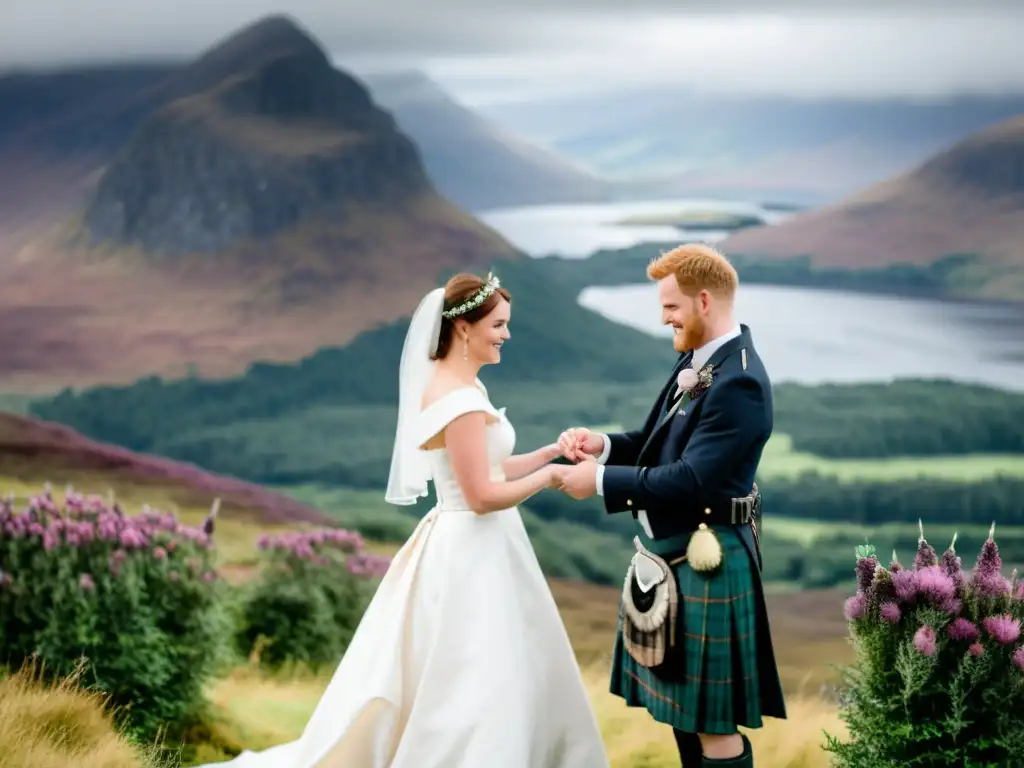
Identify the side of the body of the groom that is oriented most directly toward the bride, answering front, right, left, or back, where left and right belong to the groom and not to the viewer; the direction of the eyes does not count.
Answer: front

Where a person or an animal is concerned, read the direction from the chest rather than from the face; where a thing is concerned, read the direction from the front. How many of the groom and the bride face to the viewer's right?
1

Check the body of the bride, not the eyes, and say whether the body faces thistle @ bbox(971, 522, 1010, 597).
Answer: yes

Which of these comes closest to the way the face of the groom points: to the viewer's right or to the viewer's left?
to the viewer's left

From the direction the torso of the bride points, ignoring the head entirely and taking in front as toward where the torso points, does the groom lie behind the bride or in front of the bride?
in front

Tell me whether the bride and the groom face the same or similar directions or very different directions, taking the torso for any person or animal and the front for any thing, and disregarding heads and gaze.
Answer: very different directions

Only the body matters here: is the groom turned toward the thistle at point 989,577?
no

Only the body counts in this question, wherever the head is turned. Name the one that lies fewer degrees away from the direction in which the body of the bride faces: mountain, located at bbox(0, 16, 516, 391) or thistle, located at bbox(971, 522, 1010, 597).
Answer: the thistle

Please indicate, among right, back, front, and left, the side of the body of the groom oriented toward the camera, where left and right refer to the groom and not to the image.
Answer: left

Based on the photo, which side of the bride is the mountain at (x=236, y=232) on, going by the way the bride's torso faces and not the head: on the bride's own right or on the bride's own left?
on the bride's own left

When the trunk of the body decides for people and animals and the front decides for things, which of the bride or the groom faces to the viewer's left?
the groom

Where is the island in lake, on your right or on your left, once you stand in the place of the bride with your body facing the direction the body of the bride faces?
on your left

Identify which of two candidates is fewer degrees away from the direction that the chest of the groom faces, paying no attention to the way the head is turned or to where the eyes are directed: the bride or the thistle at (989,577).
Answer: the bride

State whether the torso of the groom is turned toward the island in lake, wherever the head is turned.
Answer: no

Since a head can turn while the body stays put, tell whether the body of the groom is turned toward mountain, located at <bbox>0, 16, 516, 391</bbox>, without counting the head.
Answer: no

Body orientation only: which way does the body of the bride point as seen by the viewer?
to the viewer's right
